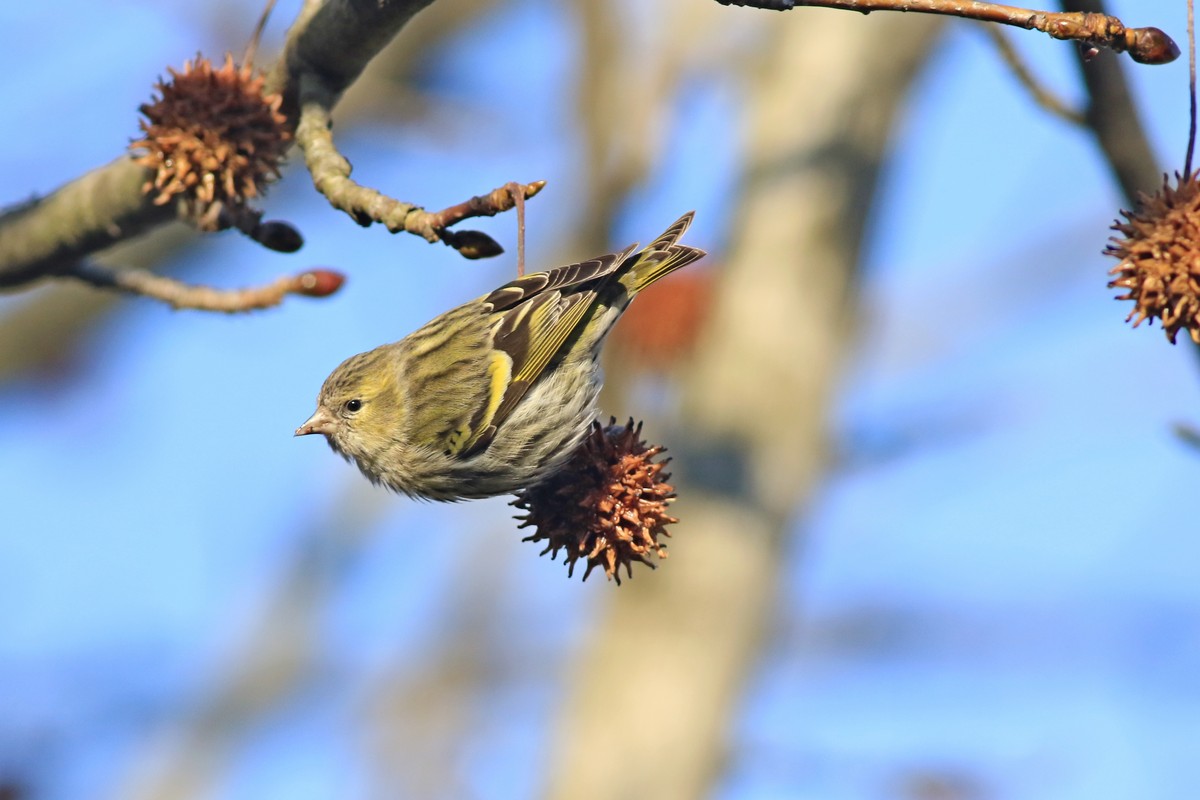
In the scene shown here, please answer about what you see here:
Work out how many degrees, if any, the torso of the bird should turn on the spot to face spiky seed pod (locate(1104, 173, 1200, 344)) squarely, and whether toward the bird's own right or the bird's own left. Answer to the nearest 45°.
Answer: approximately 135° to the bird's own left

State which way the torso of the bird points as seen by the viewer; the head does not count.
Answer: to the viewer's left

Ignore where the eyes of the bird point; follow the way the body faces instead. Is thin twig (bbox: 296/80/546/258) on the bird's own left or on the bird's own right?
on the bird's own right
